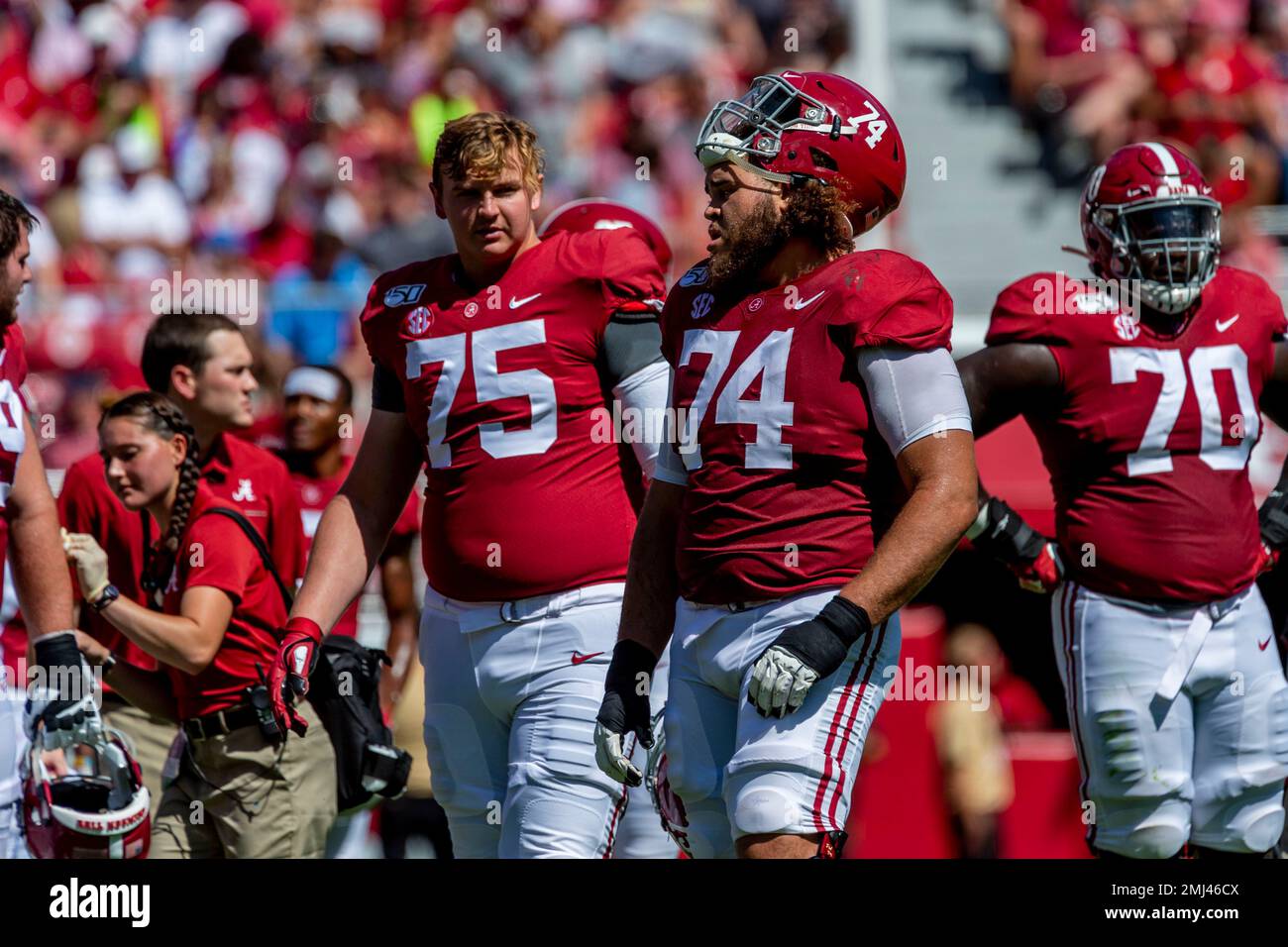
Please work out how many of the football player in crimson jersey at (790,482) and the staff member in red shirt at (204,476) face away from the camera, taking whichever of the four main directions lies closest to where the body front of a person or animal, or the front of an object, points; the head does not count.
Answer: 0

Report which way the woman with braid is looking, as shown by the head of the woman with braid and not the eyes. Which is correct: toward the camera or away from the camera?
toward the camera

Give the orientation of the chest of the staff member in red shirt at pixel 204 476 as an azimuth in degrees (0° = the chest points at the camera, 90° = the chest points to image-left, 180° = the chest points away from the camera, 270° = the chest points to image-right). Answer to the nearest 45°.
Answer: approximately 315°

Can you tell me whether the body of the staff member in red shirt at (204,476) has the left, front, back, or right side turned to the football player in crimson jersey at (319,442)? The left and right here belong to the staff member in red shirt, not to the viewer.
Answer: left

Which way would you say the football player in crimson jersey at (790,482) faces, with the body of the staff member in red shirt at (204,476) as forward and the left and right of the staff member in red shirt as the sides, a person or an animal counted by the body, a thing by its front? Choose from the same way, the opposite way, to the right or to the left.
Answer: to the right

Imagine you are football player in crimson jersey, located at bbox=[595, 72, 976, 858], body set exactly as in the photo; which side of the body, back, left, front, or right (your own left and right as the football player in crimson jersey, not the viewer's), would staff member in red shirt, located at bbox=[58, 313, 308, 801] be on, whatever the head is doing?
right

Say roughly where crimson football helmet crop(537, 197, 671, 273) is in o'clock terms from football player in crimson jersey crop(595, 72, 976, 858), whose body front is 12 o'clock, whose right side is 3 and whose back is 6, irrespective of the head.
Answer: The crimson football helmet is roughly at 4 o'clock from the football player in crimson jersey.

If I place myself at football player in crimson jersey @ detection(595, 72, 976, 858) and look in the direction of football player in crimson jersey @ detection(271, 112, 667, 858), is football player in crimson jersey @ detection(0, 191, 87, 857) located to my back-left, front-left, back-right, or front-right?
front-left

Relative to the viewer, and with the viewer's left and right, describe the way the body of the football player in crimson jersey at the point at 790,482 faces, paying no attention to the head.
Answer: facing the viewer and to the left of the viewer

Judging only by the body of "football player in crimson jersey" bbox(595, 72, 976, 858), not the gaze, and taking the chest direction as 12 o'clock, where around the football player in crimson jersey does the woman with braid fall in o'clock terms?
The woman with braid is roughly at 3 o'clock from the football player in crimson jersey.

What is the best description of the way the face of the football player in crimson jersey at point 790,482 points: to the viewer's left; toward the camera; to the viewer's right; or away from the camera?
to the viewer's left
